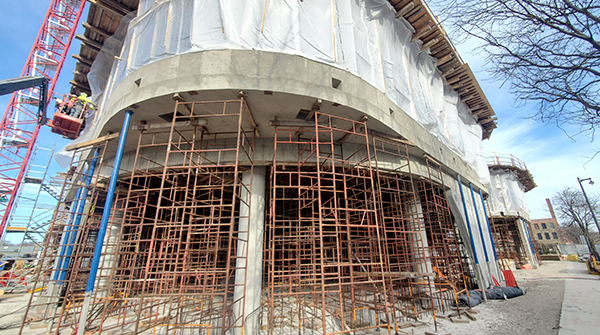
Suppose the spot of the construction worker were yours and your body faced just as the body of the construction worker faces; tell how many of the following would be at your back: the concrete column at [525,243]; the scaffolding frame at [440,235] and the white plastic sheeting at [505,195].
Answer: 0

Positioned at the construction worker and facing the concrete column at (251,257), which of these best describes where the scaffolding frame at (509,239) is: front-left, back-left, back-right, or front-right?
front-left

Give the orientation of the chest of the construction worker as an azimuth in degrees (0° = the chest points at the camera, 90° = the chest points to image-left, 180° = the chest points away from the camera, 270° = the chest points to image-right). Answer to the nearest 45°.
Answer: approximately 270°

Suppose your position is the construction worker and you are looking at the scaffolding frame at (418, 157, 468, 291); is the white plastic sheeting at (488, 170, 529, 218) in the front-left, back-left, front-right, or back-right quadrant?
front-left

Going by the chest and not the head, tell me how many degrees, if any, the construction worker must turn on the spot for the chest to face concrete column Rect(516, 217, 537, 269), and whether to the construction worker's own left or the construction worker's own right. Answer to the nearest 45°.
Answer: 0° — they already face it

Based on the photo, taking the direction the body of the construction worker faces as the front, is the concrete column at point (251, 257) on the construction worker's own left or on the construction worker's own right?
on the construction worker's own right

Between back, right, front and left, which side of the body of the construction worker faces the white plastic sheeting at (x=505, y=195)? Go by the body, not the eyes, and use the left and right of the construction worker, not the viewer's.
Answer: front

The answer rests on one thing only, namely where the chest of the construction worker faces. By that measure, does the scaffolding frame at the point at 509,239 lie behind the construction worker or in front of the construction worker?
in front

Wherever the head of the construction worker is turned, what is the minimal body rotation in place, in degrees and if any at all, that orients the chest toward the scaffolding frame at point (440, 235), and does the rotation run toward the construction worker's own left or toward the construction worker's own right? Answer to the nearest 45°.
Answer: approximately 45° to the construction worker's own right
